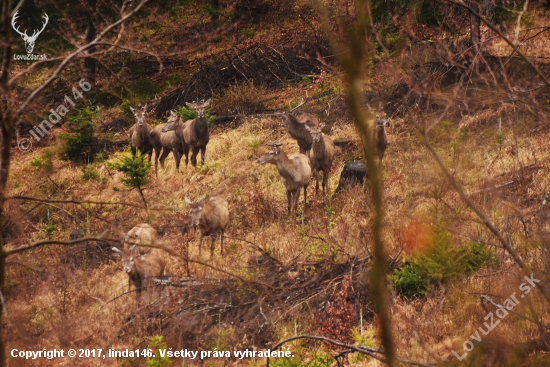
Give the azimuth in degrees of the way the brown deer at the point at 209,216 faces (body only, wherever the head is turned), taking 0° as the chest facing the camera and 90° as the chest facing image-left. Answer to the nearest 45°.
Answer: approximately 45°

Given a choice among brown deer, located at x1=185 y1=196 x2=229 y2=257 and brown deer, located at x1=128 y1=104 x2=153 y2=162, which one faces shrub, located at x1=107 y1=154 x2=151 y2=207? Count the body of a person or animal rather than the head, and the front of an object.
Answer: brown deer, located at x1=128 y1=104 x2=153 y2=162

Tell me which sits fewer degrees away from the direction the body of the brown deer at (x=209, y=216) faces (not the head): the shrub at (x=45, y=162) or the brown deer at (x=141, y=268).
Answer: the brown deer

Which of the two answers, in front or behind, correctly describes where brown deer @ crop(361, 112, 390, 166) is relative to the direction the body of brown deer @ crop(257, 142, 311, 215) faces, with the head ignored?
behind

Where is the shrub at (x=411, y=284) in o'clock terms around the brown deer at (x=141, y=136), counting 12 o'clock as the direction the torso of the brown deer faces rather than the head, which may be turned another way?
The shrub is roughly at 11 o'clock from the brown deer.

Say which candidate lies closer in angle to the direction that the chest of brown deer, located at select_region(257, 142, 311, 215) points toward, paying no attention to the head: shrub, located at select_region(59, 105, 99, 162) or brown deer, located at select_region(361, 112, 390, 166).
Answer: the shrub

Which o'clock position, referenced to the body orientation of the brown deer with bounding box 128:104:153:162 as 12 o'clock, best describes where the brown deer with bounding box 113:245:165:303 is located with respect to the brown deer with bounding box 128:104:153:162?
the brown deer with bounding box 113:245:165:303 is roughly at 12 o'clock from the brown deer with bounding box 128:104:153:162.

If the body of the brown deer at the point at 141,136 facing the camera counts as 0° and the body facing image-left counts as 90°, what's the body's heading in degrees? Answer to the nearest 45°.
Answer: approximately 0°

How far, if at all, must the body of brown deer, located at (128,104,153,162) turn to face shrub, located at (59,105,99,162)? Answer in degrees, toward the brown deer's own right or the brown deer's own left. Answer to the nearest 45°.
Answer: approximately 135° to the brown deer's own right

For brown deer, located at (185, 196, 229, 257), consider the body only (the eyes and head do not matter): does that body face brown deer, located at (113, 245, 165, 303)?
yes

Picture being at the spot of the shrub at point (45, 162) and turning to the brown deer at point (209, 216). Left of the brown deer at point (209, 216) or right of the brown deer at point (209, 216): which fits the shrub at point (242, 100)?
left

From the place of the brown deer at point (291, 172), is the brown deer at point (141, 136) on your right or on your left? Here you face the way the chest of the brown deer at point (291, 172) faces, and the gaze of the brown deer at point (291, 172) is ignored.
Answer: on your right

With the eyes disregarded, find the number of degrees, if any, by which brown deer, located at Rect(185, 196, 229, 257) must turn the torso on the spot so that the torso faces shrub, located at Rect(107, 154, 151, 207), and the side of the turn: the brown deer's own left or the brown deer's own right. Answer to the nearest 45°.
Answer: approximately 90° to the brown deer's own right
